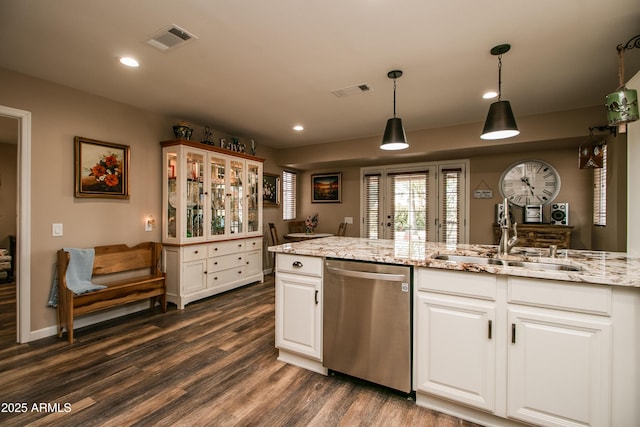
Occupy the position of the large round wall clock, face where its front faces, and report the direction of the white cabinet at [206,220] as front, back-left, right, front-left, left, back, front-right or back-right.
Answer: front-right

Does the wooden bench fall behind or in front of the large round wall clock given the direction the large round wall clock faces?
in front

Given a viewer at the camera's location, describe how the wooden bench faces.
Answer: facing the viewer and to the right of the viewer

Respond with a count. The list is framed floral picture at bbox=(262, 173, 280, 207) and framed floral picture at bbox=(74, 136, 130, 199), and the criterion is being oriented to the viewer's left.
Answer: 0

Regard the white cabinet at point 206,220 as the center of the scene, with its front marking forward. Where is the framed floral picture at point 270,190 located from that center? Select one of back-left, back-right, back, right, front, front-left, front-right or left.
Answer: left

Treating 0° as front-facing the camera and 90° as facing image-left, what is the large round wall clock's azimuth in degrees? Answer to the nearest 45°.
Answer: approximately 0°

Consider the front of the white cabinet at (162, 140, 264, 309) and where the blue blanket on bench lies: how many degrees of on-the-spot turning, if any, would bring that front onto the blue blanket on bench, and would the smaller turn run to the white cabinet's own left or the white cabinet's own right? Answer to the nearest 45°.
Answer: approximately 90° to the white cabinet's own right

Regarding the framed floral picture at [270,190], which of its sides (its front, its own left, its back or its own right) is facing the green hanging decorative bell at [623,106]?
front

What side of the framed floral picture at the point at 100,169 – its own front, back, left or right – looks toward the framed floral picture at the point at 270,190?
left

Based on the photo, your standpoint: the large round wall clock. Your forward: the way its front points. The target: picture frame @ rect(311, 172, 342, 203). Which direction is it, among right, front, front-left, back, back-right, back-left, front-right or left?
right

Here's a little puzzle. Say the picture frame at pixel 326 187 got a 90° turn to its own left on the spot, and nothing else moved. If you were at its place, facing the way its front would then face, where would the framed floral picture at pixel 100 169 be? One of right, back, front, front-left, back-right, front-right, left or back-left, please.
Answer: right

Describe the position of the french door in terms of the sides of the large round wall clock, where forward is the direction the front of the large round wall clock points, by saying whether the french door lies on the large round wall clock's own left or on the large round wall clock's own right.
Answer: on the large round wall clock's own right

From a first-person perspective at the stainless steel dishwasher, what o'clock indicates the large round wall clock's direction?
The large round wall clock is roughly at 6 o'clock from the stainless steel dishwasher.
